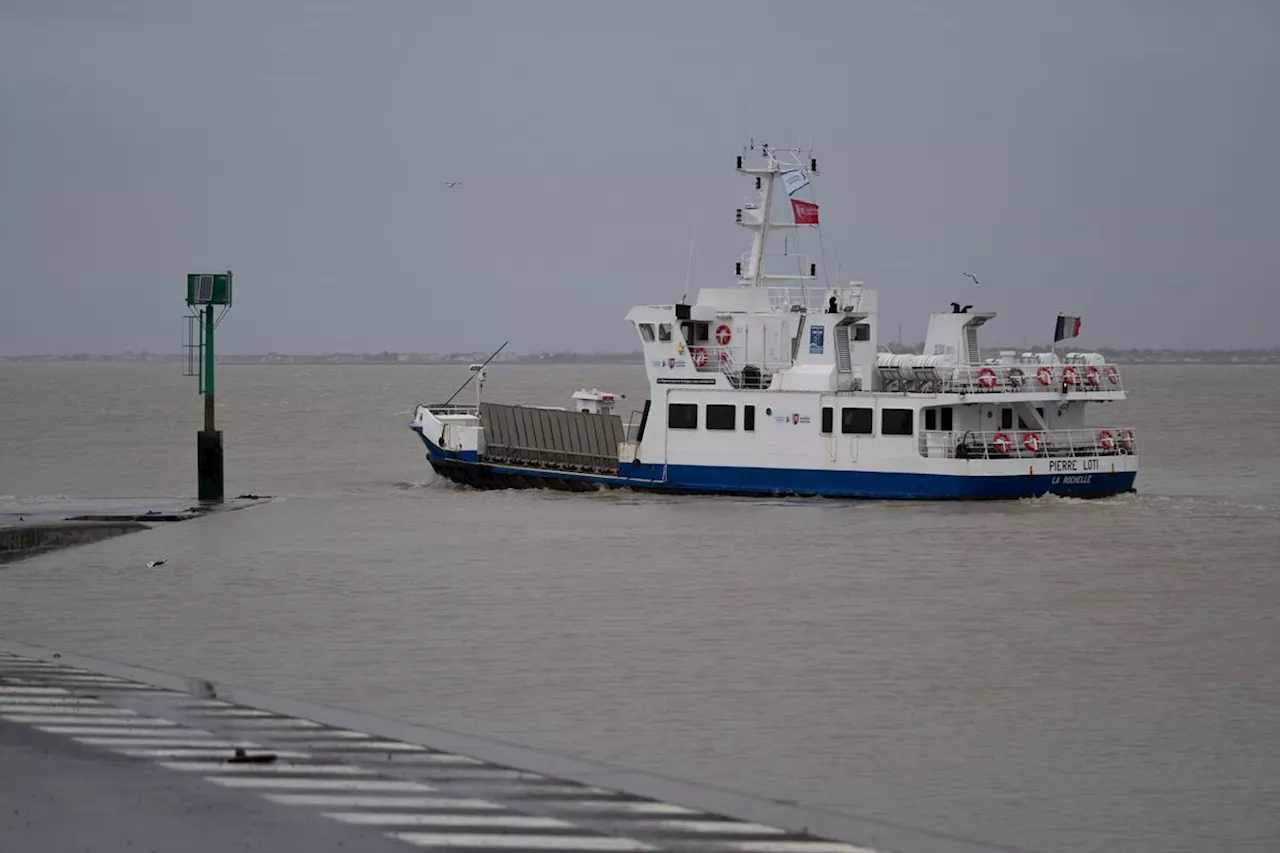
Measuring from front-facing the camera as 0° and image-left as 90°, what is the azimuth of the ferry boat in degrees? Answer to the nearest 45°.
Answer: approximately 90°
